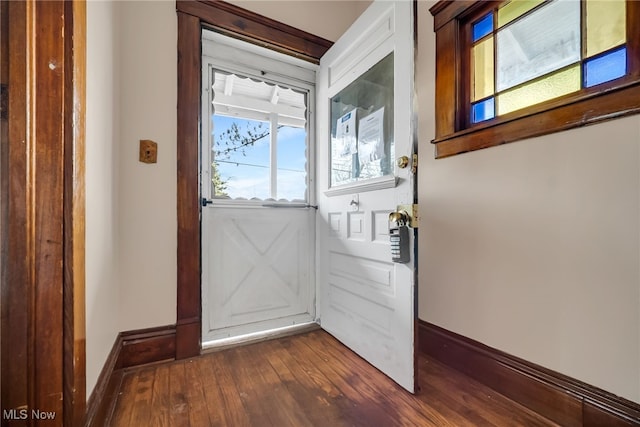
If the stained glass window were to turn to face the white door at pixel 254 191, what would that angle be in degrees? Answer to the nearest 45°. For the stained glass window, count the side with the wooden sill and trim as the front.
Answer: approximately 45° to its right

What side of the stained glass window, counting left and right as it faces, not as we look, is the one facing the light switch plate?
front

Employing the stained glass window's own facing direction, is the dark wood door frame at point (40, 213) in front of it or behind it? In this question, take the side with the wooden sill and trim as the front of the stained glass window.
in front

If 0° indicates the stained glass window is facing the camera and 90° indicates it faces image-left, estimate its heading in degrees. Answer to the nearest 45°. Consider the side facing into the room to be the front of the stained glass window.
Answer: approximately 45°

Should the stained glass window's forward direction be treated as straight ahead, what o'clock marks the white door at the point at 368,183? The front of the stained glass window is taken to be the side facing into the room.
The white door is roughly at 1 o'clock from the stained glass window.
